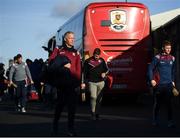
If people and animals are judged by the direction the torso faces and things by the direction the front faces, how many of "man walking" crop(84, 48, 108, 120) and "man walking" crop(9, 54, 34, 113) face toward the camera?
2

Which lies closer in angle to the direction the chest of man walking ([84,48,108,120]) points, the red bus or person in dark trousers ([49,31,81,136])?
the person in dark trousers

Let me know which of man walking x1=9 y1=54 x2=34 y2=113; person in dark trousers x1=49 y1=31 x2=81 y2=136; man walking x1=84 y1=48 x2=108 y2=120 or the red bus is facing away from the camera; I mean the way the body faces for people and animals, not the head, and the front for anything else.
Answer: the red bus

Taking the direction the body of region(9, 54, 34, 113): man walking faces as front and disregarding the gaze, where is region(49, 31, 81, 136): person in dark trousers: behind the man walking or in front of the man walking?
in front

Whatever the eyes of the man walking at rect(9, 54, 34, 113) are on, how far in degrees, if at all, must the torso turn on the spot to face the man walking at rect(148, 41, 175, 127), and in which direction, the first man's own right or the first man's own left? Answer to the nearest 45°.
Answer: approximately 45° to the first man's own left

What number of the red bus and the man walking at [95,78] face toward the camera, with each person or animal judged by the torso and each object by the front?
1

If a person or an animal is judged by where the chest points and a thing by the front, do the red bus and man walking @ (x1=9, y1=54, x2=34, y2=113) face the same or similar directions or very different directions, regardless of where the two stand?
very different directions

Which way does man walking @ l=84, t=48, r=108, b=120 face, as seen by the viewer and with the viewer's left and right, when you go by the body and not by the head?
facing the viewer

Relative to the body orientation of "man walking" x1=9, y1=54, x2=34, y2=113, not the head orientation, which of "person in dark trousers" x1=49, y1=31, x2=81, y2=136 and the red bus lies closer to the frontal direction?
the person in dark trousers

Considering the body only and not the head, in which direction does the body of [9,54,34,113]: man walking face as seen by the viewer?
toward the camera

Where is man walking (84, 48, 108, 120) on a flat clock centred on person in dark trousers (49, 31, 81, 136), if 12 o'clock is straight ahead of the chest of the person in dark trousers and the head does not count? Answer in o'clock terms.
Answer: The man walking is roughly at 8 o'clock from the person in dark trousers.

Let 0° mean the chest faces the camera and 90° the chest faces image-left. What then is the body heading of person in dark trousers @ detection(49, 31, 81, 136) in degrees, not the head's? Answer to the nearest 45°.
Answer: approximately 315°

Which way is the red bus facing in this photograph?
away from the camera
